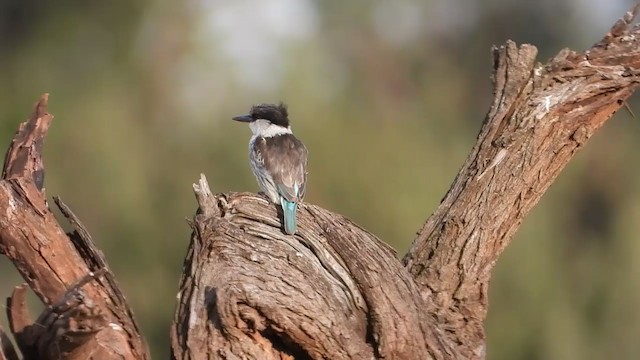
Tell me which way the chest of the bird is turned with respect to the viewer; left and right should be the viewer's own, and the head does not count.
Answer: facing away from the viewer and to the left of the viewer
